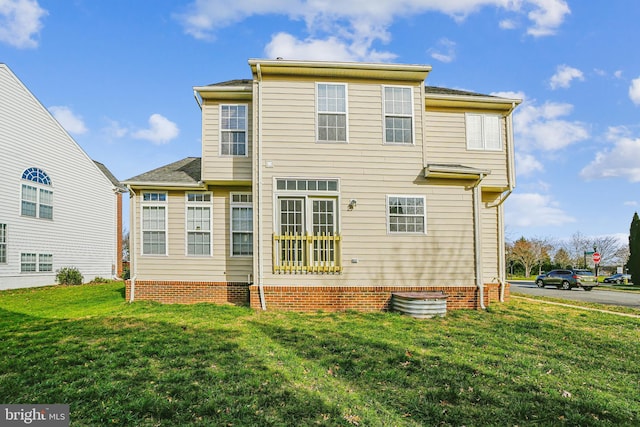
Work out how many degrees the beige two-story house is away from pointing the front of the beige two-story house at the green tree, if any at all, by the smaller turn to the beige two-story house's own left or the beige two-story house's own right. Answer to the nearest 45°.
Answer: approximately 45° to the beige two-story house's own right

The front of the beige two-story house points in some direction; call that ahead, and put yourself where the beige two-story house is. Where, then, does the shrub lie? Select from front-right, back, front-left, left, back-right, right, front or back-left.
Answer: front-left

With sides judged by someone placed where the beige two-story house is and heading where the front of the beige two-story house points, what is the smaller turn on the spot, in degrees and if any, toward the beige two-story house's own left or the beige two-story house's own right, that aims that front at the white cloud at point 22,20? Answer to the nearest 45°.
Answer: approximately 90° to the beige two-story house's own left

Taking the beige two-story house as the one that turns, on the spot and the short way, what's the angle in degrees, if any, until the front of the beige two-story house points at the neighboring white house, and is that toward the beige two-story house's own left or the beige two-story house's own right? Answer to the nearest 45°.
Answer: approximately 45° to the beige two-story house's own left

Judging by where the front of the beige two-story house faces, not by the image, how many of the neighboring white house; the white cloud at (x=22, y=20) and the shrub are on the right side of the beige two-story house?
0

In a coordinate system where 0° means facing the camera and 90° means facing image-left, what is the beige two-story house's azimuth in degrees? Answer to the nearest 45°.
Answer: approximately 180°

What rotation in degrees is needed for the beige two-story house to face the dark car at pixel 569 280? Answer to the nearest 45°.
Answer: approximately 45° to its right
